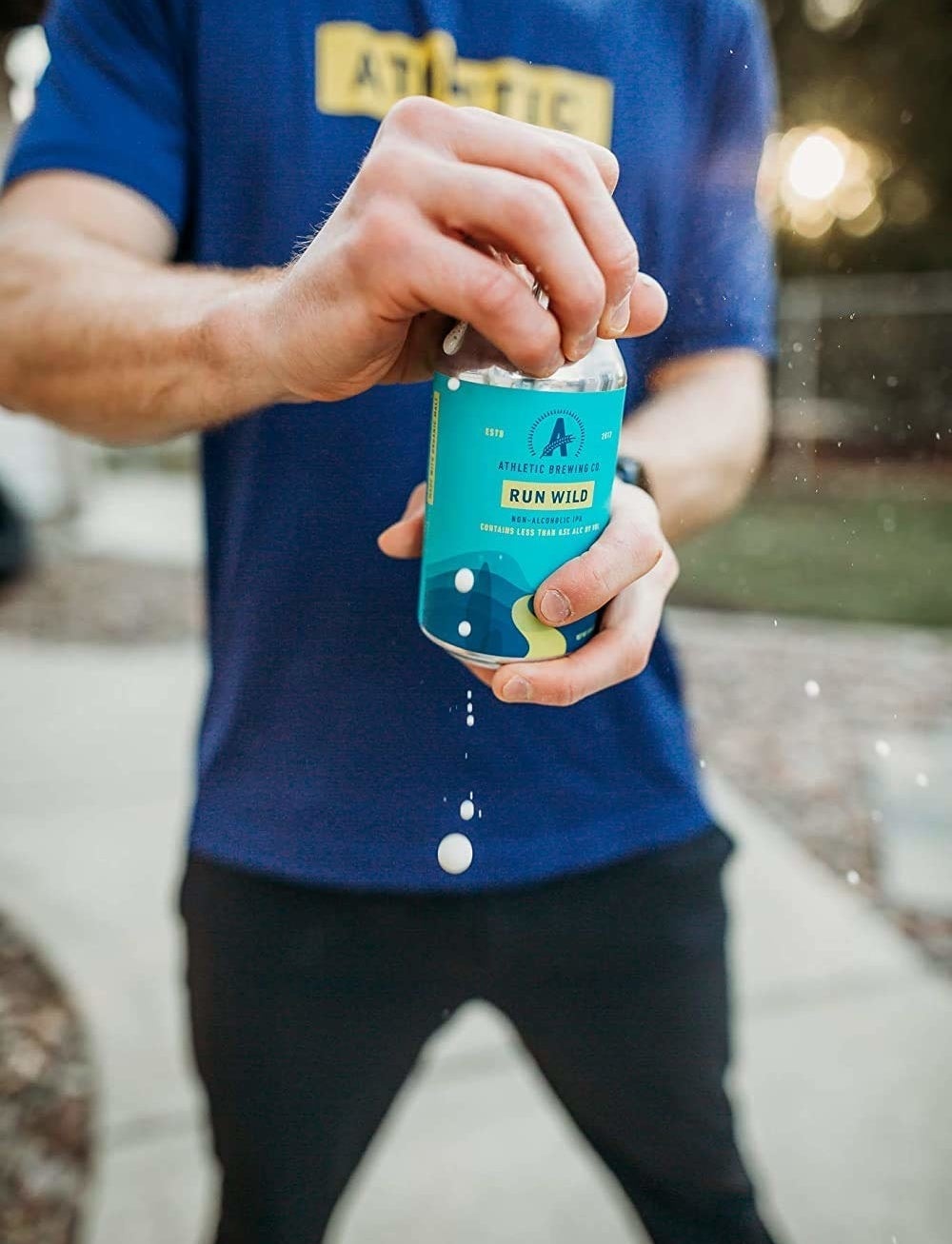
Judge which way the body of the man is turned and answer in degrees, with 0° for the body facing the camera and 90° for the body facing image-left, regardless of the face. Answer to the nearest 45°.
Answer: approximately 0°
